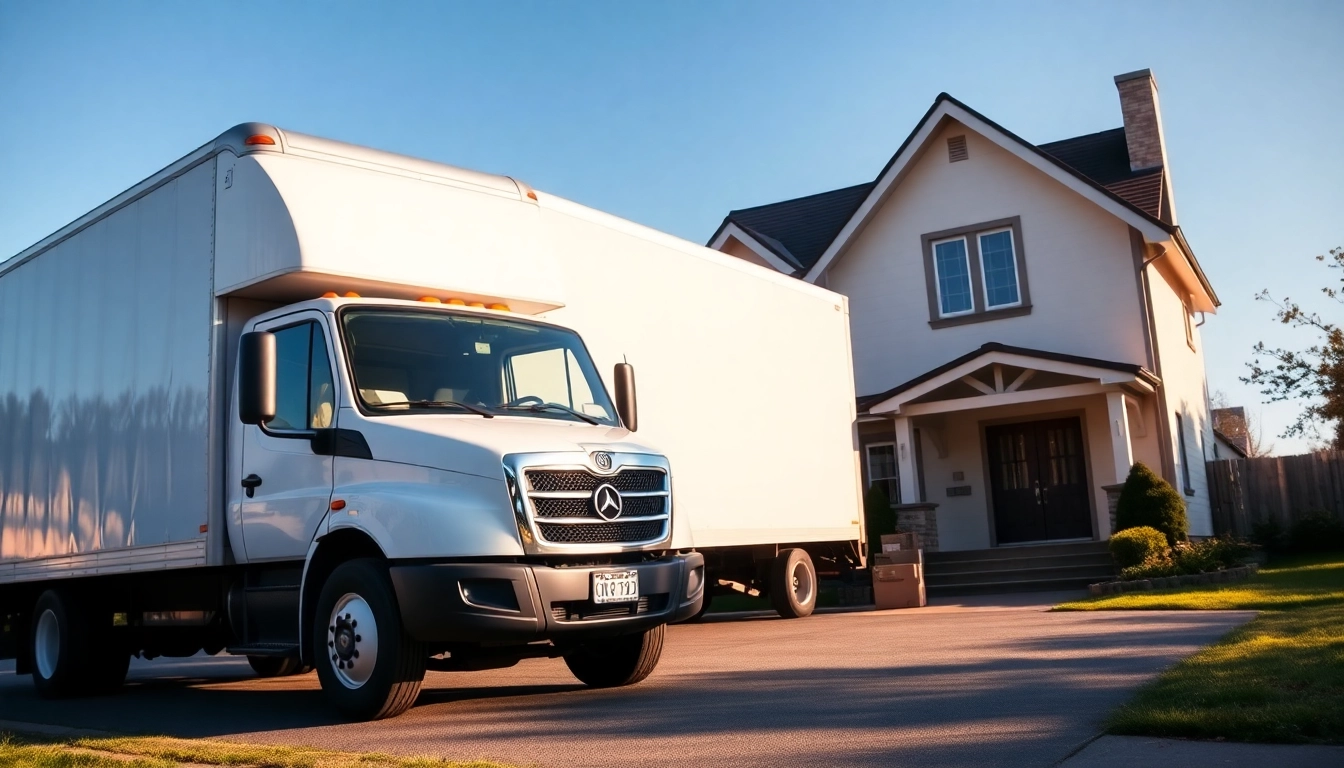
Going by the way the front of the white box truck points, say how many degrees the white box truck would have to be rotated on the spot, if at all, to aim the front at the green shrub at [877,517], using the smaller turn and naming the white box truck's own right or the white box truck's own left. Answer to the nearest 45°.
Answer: approximately 90° to the white box truck's own left

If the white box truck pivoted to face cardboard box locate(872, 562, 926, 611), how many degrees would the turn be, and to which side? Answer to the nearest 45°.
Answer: approximately 90° to its left

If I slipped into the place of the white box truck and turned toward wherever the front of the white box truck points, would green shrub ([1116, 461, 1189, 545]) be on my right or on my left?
on my left

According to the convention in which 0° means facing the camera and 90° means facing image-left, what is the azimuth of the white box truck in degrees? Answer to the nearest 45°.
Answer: approximately 315°

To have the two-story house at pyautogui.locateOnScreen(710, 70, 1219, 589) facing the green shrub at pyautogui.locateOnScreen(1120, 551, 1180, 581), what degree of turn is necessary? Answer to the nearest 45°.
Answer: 0° — it already faces it

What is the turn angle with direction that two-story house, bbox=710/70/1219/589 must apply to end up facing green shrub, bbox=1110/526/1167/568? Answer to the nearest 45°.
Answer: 0° — it already faces it

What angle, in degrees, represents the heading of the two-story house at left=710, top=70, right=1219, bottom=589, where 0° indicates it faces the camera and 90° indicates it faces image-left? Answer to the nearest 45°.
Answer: approximately 0°
